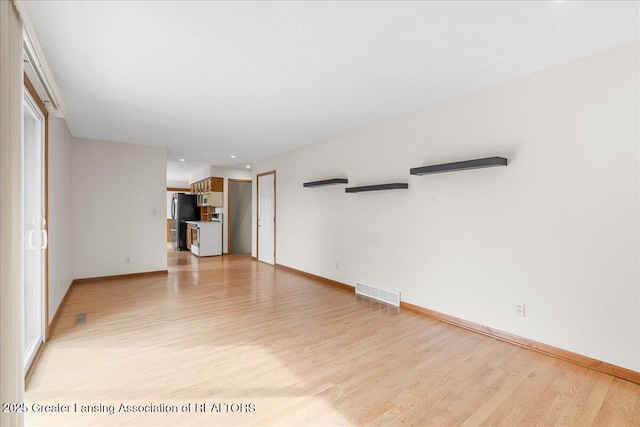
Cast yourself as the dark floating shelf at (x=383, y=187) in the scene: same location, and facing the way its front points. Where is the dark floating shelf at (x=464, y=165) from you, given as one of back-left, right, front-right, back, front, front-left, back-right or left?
left

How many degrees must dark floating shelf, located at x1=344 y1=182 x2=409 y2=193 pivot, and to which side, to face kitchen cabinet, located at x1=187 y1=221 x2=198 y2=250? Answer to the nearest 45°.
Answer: approximately 90° to its right

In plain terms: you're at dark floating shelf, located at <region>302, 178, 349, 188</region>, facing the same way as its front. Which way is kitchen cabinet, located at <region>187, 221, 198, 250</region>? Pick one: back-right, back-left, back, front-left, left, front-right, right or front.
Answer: right

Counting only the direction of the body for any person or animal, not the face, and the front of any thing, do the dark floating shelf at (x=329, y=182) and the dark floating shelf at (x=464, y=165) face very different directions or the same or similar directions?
same or similar directions

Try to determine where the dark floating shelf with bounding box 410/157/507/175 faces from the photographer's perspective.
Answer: facing the viewer and to the left of the viewer

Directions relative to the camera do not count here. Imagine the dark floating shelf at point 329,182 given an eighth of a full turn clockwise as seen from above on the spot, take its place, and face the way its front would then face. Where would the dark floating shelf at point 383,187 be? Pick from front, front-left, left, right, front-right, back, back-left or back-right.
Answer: back-left

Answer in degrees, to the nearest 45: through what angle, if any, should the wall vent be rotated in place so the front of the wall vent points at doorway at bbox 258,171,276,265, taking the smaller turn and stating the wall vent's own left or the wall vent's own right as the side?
approximately 90° to the wall vent's own right

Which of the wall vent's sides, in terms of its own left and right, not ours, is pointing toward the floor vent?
front

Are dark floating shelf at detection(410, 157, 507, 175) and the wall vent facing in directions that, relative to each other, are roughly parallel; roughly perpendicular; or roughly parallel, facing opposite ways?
roughly parallel

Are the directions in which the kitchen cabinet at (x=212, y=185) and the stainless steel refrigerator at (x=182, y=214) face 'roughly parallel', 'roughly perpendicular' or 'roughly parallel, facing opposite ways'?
roughly parallel
